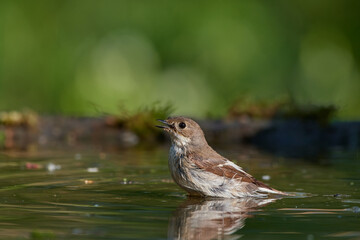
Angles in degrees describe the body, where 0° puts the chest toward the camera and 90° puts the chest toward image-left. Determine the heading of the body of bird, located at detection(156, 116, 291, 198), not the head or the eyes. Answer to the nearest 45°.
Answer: approximately 90°
